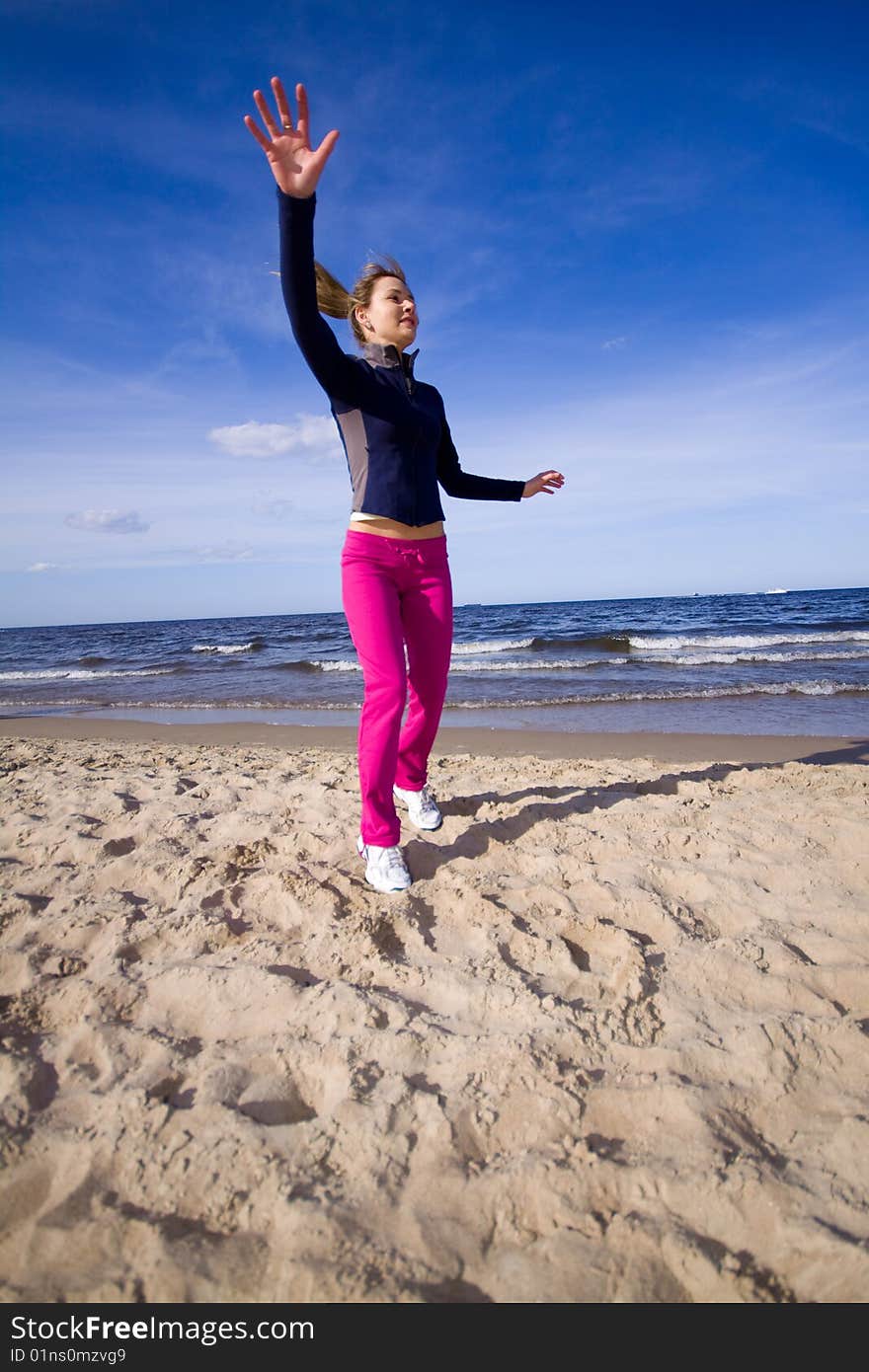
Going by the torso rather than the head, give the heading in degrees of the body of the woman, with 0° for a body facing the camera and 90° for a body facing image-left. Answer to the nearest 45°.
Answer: approximately 315°

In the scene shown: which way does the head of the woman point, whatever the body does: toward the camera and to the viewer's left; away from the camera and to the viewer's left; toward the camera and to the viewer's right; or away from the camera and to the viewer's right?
toward the camera and to the viewer's right
